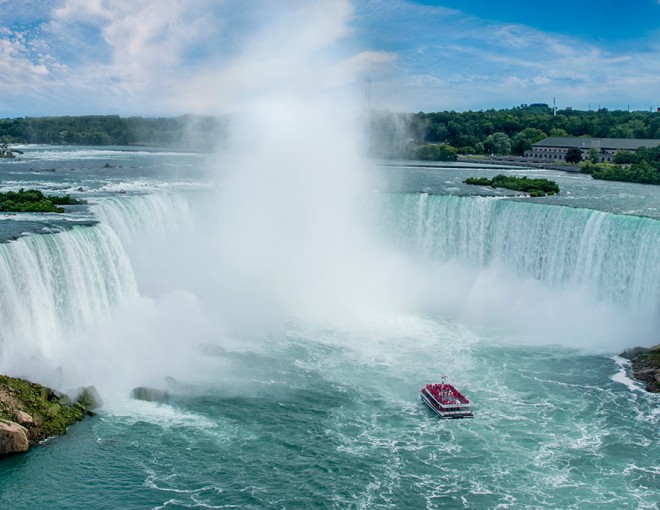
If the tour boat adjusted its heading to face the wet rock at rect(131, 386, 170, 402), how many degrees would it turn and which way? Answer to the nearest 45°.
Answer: approximately 45° to its left

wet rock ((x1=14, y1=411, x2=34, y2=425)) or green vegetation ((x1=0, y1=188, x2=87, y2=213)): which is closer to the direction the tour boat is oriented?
the green vegetation

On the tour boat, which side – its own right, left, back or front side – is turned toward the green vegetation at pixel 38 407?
left

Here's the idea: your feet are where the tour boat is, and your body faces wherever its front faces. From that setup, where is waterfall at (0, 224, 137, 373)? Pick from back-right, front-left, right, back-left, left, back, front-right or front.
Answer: front-left

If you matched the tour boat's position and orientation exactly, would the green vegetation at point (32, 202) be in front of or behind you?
in front

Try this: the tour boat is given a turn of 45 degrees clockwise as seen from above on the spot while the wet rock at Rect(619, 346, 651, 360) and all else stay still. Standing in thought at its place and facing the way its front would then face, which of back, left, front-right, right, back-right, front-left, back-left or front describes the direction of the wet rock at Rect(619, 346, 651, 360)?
front-right

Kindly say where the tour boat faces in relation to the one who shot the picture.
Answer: facing away from the viewer and to the left of the viewer

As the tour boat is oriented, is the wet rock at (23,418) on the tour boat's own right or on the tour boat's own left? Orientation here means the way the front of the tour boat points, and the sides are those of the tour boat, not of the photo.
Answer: on the tour boat's own left

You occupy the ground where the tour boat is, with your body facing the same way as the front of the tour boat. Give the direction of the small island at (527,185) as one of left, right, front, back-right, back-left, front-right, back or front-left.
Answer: front-right

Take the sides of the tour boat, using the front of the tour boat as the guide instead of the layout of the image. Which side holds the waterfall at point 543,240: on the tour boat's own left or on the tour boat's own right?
on the tour boat's own right
